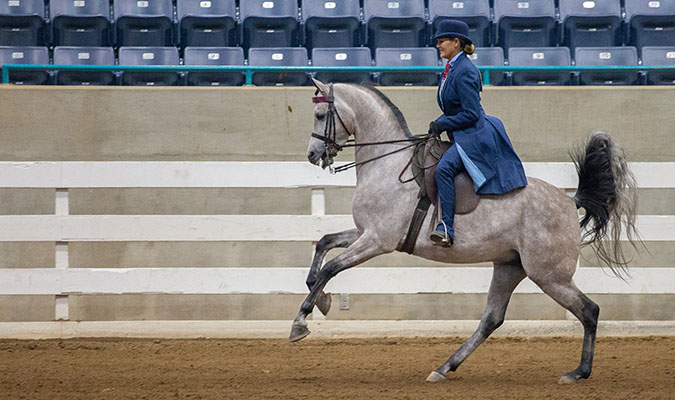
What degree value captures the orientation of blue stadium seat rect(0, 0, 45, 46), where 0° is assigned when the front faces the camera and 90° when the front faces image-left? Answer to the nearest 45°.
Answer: approximately 0°

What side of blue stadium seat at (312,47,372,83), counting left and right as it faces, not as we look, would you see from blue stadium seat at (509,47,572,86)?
left

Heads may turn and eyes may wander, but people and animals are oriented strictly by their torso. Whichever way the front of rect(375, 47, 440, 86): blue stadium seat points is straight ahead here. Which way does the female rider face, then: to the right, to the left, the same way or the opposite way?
to the right

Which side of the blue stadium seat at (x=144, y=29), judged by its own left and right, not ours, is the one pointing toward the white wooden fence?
front

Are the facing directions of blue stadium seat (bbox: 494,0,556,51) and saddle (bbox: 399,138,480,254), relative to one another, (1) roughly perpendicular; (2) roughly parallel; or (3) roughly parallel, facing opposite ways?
roughly perpendicular

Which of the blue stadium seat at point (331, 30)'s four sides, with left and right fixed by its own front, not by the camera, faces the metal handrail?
front

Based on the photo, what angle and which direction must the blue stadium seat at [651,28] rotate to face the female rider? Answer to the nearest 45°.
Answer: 0° — it already faces them

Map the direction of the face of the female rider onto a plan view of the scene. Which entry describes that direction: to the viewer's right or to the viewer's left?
to the viewer's left

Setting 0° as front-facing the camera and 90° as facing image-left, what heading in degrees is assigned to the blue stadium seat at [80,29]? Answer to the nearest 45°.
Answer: approximately 0°

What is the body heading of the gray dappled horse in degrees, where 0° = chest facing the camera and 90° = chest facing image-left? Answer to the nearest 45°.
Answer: approximately 90°
